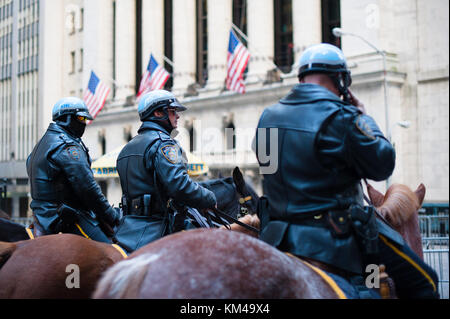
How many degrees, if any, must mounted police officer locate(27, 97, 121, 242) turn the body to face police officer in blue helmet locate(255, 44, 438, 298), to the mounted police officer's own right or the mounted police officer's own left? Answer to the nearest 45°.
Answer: approximately 90° to the mounted police officer's own right

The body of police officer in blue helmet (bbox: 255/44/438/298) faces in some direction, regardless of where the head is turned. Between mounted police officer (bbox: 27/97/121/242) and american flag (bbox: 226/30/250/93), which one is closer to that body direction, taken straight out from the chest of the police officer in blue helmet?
the american flag

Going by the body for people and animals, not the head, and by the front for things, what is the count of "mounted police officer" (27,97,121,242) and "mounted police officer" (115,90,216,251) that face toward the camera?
0

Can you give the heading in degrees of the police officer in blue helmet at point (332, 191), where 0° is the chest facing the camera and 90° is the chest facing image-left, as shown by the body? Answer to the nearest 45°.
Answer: approximately 225°

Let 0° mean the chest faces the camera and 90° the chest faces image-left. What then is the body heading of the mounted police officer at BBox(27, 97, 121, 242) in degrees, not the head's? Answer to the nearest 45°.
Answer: approximately 225°

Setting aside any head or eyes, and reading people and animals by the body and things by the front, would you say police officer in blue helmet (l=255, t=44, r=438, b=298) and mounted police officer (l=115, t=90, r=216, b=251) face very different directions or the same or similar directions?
same or similar directions

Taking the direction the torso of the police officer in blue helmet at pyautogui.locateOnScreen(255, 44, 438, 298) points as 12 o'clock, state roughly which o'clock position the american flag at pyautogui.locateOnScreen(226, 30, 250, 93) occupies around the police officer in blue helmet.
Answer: The american flag is roughly at 10 o'clock from the police officer in blue helmet.

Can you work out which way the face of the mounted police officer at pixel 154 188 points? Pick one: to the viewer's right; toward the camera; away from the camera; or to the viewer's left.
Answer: to the viewer's right

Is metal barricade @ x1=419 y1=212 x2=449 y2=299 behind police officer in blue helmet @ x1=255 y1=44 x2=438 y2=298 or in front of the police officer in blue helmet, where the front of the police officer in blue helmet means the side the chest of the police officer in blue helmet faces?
in front

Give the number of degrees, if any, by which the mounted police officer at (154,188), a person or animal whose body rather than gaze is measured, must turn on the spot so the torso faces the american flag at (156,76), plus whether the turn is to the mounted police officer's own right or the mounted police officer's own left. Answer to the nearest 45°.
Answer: approximately 45° to the mounted police officer's own left

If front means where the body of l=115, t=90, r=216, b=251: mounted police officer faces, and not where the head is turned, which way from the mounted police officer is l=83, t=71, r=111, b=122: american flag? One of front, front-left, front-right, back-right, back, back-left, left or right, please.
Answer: front-left

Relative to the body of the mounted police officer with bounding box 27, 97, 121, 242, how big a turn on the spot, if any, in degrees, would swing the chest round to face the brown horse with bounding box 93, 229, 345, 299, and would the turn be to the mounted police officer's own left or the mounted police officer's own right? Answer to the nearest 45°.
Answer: approximately 135° to the mounted police officer's own right

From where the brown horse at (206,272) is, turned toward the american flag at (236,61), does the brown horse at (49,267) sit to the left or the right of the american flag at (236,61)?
left

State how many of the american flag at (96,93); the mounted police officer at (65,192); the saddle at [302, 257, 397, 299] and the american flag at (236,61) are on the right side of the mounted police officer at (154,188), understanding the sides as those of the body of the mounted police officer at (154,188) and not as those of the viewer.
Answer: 1

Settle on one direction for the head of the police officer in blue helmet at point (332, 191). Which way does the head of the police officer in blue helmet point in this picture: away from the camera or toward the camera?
away from the camera
